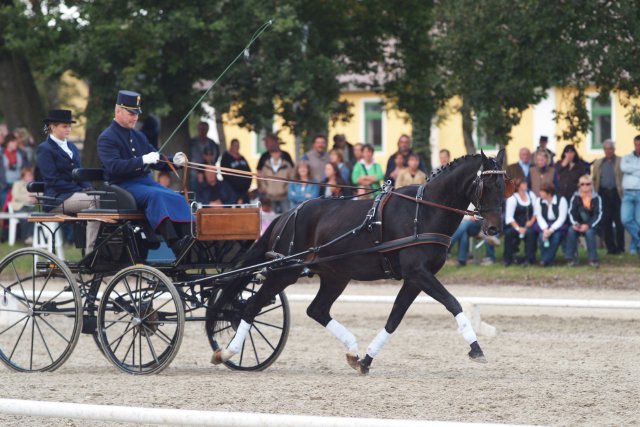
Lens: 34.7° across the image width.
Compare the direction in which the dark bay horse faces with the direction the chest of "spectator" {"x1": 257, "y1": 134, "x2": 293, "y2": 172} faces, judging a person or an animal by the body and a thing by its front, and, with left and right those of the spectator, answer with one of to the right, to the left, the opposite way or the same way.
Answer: to the left

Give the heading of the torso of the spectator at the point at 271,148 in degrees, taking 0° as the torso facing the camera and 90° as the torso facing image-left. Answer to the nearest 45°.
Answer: approximately 0°

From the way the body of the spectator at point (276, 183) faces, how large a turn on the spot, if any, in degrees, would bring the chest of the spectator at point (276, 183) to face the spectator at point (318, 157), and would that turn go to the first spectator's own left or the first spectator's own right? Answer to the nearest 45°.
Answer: approximately 90° to the first spectator's own left

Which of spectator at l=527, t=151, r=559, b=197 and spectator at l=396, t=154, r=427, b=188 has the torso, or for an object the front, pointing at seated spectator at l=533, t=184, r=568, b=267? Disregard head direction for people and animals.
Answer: spectator at l=527, t=151, r=559, b=197

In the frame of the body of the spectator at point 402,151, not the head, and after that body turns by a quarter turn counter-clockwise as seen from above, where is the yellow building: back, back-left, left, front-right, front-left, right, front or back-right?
left

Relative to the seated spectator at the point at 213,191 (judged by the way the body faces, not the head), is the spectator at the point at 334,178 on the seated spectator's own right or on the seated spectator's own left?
on the seated spectator's own left

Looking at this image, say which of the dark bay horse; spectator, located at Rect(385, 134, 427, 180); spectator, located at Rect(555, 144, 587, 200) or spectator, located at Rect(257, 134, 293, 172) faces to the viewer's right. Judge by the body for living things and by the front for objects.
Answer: the dark bay horse

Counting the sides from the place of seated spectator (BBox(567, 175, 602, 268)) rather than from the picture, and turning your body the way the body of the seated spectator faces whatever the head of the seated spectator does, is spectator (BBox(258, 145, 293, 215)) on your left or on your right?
on your right

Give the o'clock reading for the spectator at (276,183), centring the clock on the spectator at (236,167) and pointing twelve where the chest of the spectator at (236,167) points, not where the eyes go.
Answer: the spectator at (276,183) is roughly at 10 o'clock from the spectator at (236,167).
